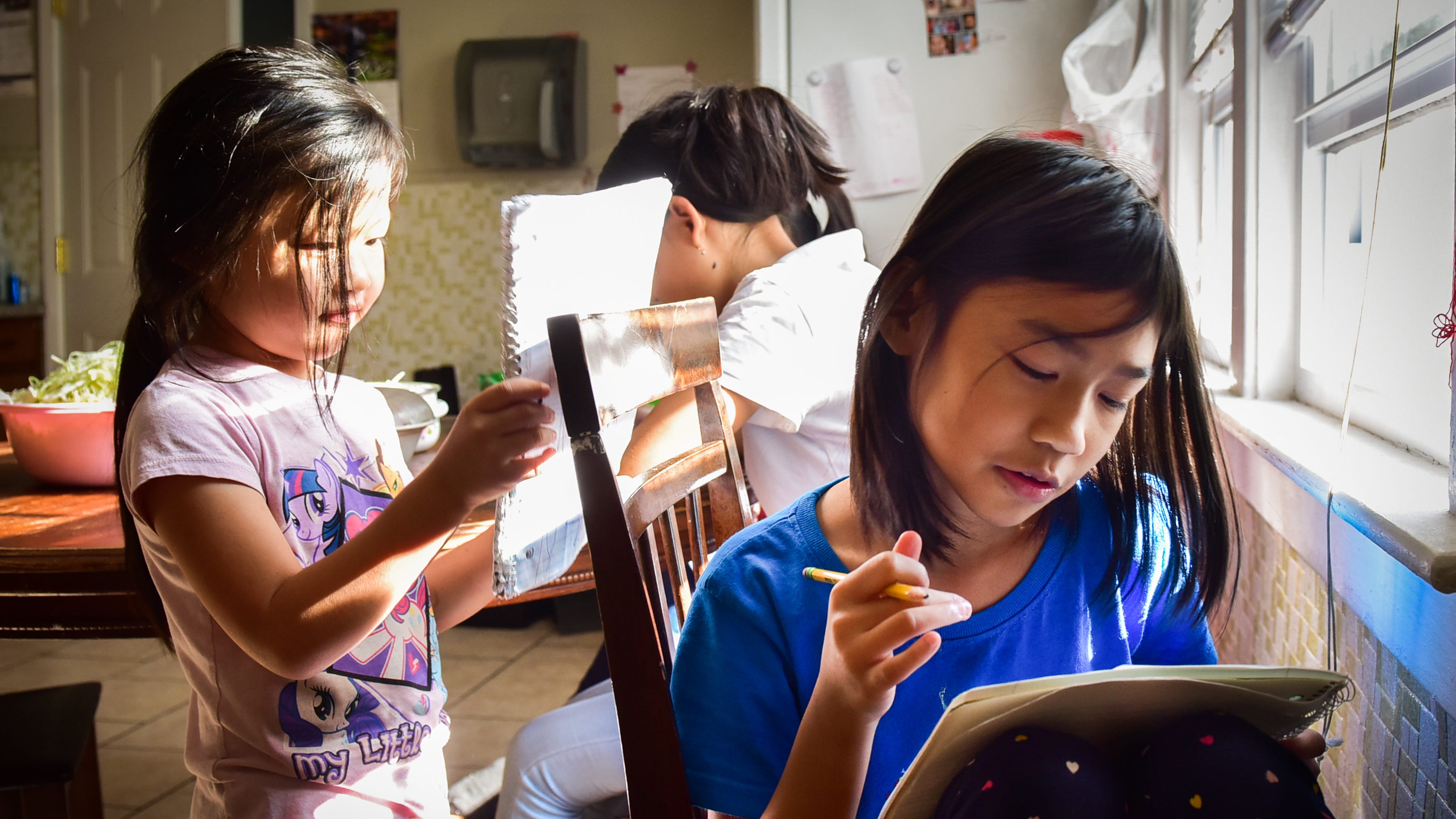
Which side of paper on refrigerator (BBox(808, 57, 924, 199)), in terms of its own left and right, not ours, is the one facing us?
front

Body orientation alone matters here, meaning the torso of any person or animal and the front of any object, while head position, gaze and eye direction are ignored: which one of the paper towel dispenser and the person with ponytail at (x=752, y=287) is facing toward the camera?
the paper towel dispenser

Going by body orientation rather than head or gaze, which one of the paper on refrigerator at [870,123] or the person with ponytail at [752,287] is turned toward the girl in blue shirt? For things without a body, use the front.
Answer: the paper on refrigerator

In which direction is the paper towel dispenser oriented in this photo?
toward the camera

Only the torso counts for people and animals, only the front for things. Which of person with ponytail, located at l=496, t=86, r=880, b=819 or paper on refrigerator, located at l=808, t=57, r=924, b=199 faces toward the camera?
the paper on refrigerator

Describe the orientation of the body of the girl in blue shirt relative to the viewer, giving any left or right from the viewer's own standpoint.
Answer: facing the viewer and to the right of the viewer

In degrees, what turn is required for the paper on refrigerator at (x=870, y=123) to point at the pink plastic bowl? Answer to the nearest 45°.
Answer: approximately 45° to its right

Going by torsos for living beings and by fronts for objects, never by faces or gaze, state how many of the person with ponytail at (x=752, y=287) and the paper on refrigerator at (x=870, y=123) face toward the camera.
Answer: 1
